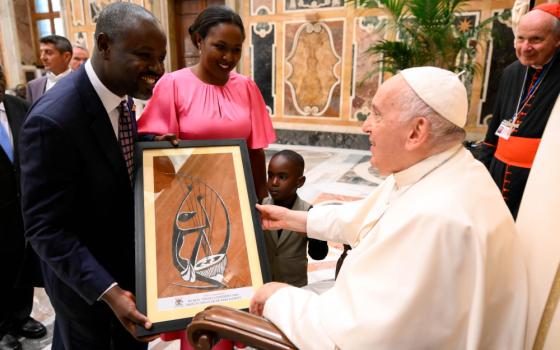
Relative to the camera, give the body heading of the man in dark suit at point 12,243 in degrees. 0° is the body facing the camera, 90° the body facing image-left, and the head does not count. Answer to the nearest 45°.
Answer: approximately 315°

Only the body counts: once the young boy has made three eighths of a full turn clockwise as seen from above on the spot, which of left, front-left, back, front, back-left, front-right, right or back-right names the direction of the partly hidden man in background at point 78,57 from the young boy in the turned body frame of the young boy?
front-left

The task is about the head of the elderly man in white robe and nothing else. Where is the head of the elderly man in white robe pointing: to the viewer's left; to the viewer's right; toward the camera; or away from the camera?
to the viewer's left

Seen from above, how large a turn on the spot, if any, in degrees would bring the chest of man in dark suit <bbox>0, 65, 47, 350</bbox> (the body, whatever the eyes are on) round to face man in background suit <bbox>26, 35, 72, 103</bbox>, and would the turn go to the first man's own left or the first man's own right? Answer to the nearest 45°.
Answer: approximately 135° to the first man's own left

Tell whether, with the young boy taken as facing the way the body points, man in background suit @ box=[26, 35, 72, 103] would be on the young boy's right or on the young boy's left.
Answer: on the young boy's right

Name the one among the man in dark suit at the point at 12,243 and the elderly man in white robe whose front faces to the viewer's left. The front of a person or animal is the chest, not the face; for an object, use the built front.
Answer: the elderly man in white robe

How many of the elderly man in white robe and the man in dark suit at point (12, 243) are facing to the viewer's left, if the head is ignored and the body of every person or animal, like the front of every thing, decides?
1

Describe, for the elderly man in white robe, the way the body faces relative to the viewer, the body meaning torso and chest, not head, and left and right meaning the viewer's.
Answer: facing to the left of the viewer

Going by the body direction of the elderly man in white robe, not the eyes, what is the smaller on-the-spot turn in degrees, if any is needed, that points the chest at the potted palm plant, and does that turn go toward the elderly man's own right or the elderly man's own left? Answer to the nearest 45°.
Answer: approximately 90° to the elderly man's own right

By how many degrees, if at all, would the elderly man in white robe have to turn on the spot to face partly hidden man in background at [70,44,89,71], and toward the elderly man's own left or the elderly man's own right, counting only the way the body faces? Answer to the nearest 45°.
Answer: approximately 45° to the elderly man's own right

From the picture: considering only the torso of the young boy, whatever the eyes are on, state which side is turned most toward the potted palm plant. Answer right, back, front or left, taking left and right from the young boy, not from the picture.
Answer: back
